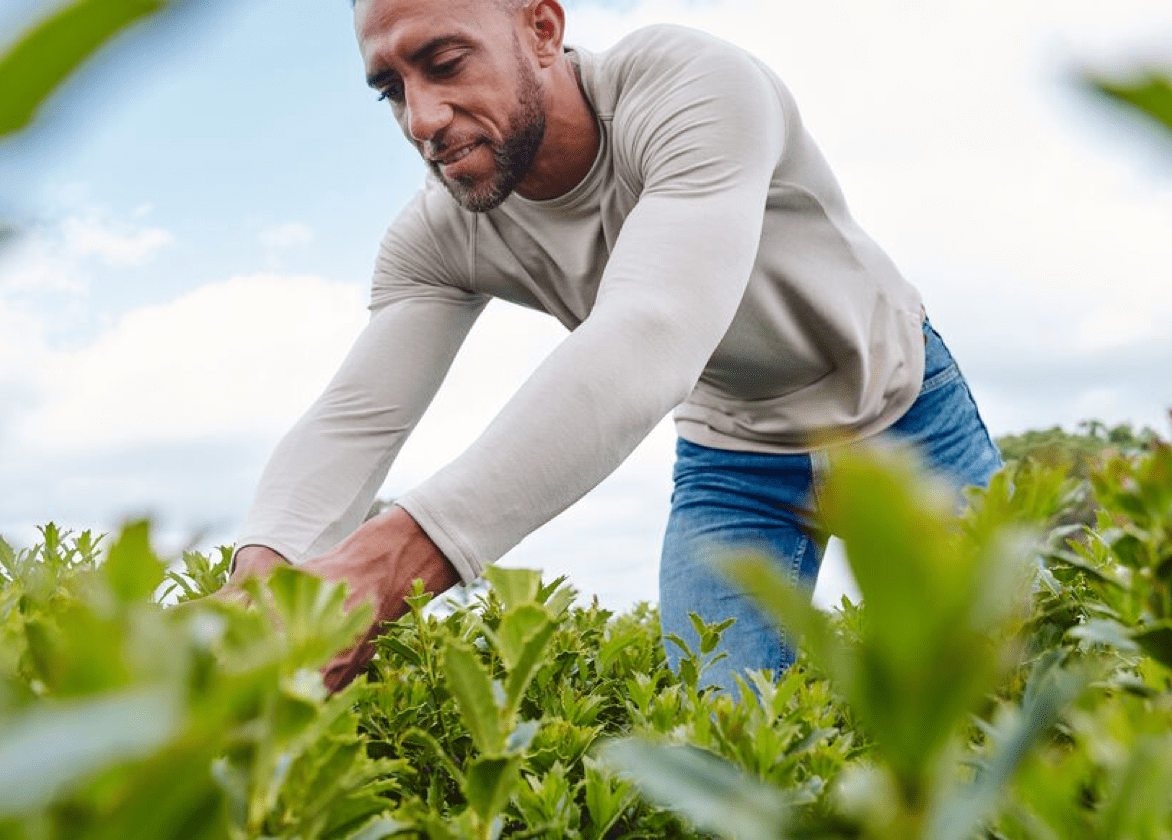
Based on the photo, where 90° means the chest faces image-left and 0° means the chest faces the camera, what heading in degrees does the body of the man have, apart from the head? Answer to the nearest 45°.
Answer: approximately 45°

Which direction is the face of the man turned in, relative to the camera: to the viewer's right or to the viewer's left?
to the viewer's left
